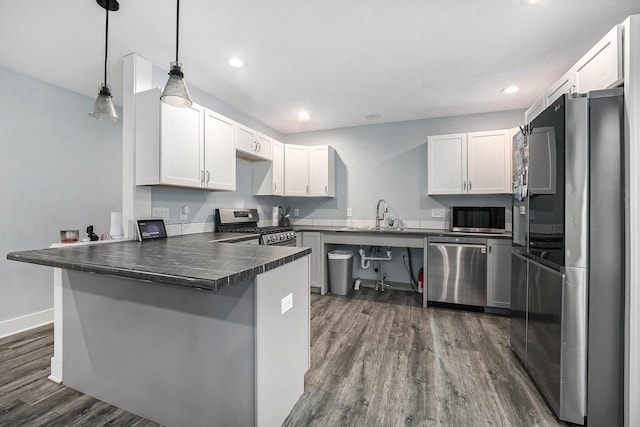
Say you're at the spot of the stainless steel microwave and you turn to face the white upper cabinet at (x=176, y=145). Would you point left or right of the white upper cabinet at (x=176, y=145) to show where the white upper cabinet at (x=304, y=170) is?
right

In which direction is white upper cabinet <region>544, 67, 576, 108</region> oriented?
to the viewer's left

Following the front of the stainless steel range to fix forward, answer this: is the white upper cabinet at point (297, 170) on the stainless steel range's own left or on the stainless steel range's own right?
on the stainless steel range's own left

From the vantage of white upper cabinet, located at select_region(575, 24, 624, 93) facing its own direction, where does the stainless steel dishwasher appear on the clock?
The stainless steel dishwasher is roughly at 3 o'clock from the white upper cabinet.

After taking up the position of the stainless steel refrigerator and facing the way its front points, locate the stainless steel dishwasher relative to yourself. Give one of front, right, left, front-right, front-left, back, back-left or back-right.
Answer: front-right

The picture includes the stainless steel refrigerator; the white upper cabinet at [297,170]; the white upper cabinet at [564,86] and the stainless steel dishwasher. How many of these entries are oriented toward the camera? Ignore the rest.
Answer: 2

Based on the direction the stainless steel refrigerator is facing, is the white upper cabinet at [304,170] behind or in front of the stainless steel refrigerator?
in front

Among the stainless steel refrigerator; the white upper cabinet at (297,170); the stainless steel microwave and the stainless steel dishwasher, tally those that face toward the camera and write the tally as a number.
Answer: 3

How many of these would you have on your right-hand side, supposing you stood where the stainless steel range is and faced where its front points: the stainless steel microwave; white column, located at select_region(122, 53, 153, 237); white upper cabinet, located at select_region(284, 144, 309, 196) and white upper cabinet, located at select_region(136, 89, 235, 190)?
2

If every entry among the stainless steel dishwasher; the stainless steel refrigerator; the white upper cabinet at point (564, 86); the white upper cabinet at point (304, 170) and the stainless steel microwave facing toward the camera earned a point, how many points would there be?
3

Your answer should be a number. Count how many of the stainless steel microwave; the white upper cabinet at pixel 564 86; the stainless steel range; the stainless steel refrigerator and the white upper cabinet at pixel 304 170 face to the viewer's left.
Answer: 2

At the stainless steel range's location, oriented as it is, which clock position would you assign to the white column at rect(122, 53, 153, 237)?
The white column is roughly at 3 o'clock from the stainless steel range.
